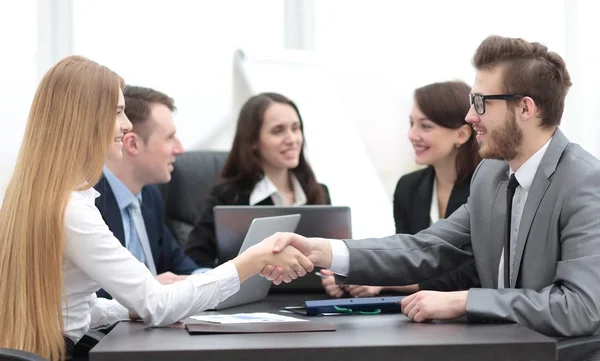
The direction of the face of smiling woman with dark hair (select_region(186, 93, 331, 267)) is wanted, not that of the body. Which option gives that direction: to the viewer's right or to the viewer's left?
to the viewer's right

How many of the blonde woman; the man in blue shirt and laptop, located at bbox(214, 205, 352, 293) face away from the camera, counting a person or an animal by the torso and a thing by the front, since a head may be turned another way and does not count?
1

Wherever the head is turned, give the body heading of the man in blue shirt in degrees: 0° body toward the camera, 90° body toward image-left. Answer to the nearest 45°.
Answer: approximately 315°

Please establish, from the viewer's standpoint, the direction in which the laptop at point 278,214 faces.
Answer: facing away from the viewer

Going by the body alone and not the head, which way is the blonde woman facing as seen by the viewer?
to the viewer's right

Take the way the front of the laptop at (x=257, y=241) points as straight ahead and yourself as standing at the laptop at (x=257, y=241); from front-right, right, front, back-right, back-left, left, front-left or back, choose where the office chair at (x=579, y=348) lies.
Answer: back

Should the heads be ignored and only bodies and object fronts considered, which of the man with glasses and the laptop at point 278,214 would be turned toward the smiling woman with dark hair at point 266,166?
the laptop

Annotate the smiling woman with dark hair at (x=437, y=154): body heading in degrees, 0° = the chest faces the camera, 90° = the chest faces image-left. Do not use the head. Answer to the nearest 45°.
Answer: approximately 45°

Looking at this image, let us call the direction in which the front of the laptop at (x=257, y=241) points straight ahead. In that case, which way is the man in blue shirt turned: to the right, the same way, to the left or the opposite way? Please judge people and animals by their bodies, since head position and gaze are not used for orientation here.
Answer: the opposite way

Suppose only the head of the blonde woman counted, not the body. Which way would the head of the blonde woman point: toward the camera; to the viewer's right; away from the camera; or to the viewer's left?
to the viewer's right

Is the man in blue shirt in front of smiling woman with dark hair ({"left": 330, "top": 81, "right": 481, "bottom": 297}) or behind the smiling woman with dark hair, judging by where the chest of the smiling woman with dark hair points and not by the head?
in front

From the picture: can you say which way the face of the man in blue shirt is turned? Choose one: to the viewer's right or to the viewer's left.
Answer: to the viewer's right

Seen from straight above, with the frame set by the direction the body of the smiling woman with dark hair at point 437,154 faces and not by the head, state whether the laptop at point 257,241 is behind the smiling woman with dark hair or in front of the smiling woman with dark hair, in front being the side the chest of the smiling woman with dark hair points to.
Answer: in front

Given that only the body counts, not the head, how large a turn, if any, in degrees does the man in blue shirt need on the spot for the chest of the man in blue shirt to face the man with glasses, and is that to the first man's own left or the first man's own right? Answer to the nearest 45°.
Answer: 0° — they already face them
